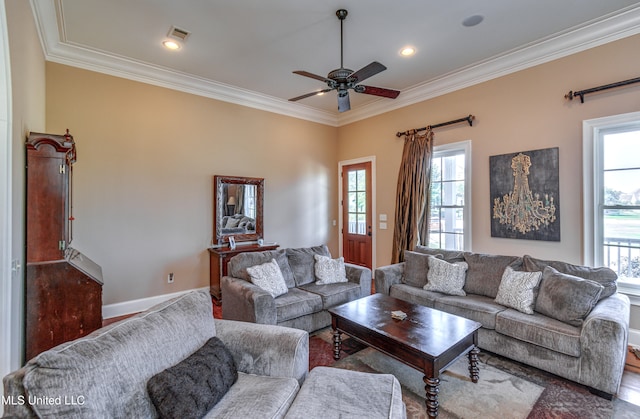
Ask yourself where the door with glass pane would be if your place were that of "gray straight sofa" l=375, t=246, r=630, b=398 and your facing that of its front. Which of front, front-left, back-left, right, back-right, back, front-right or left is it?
right

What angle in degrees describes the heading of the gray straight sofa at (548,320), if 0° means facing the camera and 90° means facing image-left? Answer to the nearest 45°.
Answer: approximately 45°

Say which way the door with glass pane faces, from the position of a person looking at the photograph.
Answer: facing the viewer and to the left of the viewer

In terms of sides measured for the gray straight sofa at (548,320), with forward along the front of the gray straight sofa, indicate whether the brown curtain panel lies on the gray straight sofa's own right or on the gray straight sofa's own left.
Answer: on the gray straight sofa's own right

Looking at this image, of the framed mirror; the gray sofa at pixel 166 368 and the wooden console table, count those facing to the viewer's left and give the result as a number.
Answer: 0

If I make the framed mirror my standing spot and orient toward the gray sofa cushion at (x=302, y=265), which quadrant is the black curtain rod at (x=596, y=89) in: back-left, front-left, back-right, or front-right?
front-left

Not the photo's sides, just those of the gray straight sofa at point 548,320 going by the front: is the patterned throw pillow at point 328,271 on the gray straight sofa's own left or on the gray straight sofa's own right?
on the gray straight sofa's own right

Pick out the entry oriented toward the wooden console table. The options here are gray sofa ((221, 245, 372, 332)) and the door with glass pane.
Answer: the door with glass pane

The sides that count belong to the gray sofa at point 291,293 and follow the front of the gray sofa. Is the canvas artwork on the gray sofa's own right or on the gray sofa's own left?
on the gray sofa's own left

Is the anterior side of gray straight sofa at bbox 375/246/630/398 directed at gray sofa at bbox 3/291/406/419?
yes

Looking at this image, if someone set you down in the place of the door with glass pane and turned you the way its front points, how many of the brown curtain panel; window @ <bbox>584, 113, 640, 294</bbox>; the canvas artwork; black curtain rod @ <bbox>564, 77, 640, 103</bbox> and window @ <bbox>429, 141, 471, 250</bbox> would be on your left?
5

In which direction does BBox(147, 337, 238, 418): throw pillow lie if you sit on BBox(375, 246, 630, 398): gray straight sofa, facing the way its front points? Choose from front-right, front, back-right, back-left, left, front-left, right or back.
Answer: front

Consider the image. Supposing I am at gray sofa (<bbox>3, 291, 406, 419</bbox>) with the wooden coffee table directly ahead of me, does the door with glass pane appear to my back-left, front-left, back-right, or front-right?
front-left

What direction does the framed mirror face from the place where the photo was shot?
facing the viewer and to the right of the viewer

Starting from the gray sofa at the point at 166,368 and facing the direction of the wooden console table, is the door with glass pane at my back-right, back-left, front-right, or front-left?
front-right

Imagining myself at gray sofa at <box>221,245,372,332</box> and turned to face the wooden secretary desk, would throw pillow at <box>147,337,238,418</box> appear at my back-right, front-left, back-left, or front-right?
front-left

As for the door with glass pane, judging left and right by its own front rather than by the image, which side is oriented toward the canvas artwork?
left
